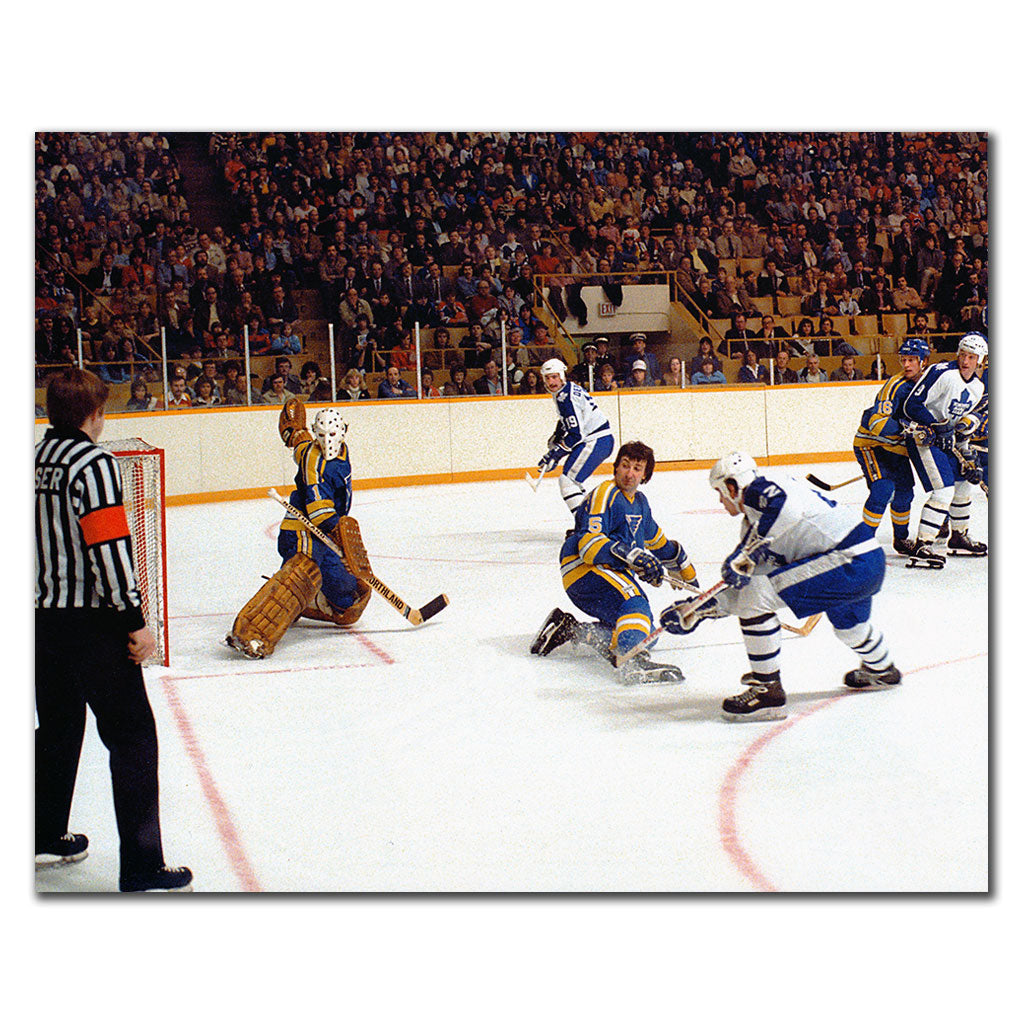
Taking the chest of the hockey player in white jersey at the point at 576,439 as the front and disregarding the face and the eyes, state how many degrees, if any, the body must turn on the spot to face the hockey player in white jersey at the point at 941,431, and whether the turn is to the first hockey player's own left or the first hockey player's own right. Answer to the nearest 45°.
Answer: approximately 135° to the first hockey player's own left

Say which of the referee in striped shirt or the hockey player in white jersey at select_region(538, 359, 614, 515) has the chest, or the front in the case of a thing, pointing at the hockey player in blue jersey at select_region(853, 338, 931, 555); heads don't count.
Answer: the referee in striped shirt

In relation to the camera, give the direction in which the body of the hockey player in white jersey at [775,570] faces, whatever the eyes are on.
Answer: to the viewer's left

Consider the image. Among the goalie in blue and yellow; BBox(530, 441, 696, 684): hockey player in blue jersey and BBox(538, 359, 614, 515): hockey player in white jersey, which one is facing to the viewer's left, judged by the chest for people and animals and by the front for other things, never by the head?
the hockey player in white jersey

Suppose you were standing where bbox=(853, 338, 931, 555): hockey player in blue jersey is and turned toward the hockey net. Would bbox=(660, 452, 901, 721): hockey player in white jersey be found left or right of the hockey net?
left

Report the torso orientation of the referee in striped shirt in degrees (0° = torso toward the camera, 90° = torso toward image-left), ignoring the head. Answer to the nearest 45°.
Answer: approximately 225°

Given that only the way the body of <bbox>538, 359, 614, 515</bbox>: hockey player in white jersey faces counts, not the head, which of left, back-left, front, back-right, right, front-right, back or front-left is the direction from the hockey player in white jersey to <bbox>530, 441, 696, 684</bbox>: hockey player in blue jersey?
left

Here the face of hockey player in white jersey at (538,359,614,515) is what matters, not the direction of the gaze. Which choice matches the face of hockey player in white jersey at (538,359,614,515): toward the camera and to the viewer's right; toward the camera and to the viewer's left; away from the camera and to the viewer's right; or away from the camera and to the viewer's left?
toward the camera and to the viewer's left

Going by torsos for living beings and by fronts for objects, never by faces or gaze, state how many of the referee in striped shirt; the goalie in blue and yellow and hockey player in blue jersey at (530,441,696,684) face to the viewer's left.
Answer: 0

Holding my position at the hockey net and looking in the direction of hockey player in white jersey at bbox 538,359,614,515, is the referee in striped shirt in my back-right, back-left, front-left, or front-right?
back-right

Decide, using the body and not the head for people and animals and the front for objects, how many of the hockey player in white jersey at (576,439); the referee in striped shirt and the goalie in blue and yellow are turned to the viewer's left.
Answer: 1

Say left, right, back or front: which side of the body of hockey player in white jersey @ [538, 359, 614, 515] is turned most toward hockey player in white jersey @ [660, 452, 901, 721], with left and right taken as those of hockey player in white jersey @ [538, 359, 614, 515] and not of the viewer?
left

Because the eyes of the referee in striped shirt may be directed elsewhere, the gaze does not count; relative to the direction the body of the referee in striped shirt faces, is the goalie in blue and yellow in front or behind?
in front

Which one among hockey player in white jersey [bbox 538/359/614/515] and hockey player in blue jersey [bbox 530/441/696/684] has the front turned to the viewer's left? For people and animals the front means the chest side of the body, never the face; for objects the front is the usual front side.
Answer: the hockey player in white jersey

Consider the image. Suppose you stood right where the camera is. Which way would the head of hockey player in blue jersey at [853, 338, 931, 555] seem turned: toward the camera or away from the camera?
toward the camera

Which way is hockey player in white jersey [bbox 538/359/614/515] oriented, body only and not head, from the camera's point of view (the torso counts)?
to the viewer's left

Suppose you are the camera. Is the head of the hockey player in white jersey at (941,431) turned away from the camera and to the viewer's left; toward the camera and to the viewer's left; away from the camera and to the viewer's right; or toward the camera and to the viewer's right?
toward the camera and to the viewer's left
